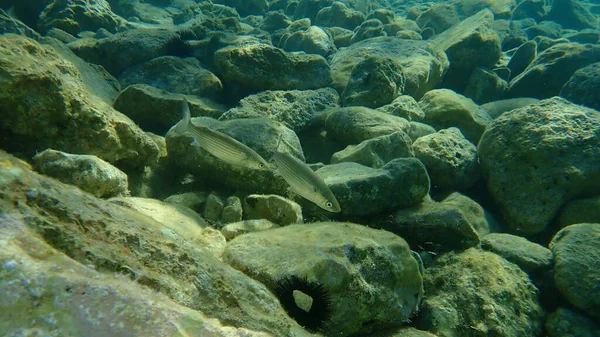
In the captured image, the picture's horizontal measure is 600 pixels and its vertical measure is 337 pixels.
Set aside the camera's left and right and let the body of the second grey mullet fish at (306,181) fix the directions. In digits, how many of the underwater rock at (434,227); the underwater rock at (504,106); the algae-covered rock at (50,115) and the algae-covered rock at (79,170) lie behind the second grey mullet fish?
2

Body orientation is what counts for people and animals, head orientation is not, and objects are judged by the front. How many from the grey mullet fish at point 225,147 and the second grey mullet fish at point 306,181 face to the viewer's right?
2

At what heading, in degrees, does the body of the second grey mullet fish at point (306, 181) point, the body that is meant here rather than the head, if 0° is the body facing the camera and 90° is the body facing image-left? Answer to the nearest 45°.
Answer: approximately 270°

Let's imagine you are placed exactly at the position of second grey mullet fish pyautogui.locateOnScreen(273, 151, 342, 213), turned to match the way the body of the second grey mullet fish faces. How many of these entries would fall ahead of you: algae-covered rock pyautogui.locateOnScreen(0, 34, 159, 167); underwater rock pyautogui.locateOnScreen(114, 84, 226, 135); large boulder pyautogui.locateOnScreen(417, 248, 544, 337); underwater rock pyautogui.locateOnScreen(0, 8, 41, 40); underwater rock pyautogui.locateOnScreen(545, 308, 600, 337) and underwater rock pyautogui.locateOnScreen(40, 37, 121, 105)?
2

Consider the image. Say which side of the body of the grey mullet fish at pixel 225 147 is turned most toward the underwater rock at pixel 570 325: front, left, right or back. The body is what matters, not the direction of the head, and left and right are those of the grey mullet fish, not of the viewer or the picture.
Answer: front

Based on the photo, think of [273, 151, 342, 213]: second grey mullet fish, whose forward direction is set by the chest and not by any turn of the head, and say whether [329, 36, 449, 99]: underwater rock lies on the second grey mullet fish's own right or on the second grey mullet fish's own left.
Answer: on the second grey mullet fish's own left

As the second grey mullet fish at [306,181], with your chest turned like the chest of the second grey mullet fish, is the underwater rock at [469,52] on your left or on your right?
on your left

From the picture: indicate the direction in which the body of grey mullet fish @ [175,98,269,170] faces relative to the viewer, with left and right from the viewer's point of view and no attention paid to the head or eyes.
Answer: facing to the right of the viewer

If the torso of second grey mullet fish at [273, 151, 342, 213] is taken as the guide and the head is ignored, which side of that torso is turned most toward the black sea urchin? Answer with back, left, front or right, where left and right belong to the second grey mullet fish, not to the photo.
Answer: right

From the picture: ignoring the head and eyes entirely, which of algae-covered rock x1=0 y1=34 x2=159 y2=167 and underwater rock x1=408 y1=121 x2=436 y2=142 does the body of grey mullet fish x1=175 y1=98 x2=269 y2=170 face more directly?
the underwater rock

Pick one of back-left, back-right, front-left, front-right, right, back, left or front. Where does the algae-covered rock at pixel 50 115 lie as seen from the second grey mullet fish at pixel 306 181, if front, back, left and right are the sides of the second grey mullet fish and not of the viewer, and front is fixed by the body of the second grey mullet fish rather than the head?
back
